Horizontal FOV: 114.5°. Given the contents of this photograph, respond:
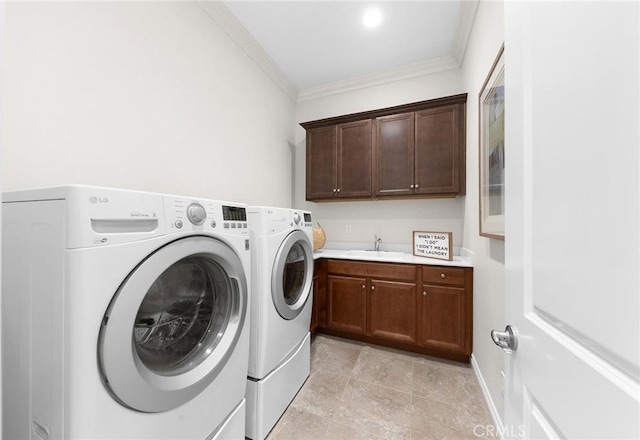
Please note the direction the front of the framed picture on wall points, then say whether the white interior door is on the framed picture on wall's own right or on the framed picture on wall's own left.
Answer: on the framed picture on wall's own left

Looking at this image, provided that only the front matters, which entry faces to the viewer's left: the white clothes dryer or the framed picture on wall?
the framed picture on wall

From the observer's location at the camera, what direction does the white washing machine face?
facing the viewer and to the right of the viewer

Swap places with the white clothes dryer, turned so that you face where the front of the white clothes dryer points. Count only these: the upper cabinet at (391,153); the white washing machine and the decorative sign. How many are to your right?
1

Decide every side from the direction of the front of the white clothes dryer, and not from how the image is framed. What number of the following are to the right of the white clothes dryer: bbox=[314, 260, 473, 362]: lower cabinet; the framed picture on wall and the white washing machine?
1

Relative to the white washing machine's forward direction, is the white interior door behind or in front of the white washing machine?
in front

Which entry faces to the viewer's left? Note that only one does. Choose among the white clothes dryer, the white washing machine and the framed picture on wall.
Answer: the framed picture on wall

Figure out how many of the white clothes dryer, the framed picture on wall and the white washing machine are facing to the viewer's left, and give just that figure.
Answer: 1

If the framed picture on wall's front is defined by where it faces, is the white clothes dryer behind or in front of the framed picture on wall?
in front

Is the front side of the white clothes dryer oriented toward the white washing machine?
no

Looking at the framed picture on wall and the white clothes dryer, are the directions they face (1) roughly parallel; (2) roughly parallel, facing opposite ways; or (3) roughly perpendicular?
roughly parallel, facing opposite ways

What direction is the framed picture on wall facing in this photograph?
to the viewer's left

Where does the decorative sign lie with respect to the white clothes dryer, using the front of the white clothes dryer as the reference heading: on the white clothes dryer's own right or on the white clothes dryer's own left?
on the white clothes dryer's own left

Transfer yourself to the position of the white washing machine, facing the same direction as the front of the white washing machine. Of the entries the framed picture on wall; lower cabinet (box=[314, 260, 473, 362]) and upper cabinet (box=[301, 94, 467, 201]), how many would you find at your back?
0
